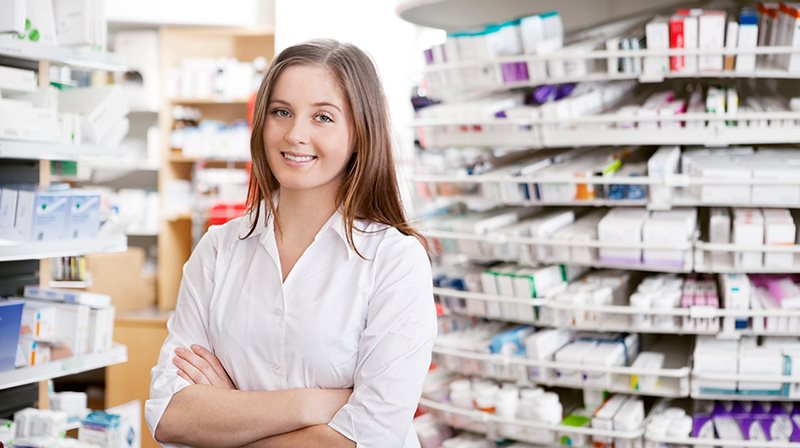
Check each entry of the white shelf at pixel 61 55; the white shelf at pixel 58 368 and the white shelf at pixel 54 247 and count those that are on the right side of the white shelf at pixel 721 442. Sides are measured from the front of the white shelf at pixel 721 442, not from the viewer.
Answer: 3

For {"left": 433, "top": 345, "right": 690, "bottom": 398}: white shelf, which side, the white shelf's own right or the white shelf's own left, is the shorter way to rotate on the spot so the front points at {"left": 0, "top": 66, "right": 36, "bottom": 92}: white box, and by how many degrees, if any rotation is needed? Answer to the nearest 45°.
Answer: approximately 45° to the white shelf's own right

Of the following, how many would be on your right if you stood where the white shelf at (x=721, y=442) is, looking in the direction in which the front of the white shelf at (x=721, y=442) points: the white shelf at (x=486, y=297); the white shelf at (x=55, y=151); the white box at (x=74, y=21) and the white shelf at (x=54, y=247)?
4

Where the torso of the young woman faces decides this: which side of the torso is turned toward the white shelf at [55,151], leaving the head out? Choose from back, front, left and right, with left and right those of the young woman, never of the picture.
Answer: right

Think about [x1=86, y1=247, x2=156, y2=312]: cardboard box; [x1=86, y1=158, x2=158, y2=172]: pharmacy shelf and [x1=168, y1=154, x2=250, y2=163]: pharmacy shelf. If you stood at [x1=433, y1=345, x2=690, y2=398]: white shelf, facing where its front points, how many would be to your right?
3

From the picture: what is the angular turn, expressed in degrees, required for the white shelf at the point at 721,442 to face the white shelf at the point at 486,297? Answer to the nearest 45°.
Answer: approximately 90° to its right

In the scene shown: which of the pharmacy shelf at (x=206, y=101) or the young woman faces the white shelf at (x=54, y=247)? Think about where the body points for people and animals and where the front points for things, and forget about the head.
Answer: the pharmacy shelf
